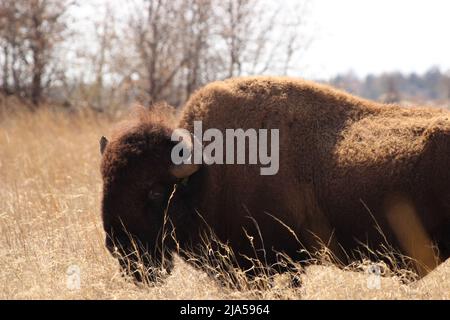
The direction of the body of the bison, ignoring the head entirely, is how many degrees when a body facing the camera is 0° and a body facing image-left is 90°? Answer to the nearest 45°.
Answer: approximately 90°

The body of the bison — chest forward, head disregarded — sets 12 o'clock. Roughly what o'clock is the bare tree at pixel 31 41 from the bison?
The bare tree is roughly at 2 o'clock from the bison.
